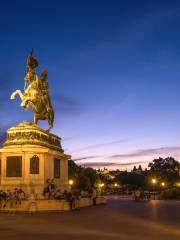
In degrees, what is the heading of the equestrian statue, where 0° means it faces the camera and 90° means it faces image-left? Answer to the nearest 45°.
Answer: approximately 45°
